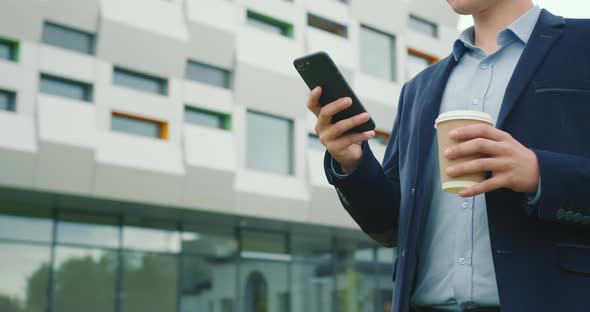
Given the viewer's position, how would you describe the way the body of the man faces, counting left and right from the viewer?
facing the viewer and to the left of the viewer
